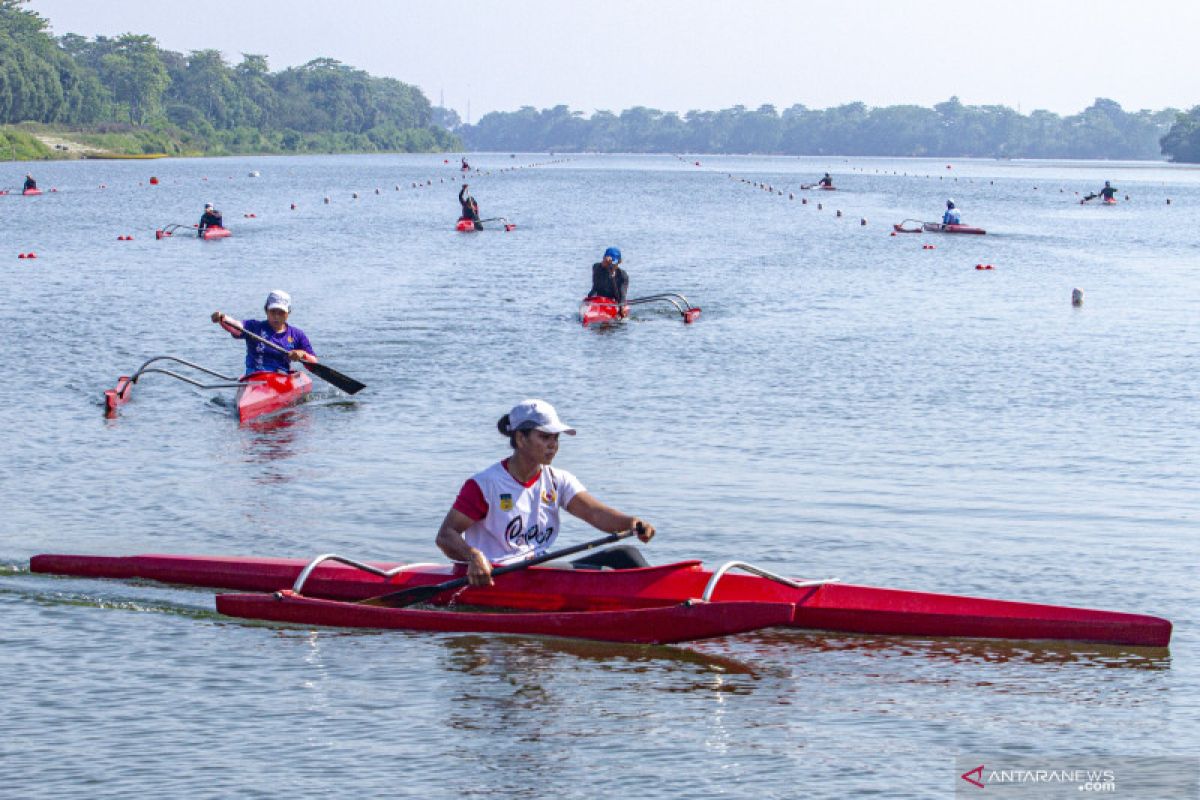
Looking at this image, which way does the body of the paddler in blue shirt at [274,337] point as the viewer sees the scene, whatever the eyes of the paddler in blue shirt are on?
toward the camera

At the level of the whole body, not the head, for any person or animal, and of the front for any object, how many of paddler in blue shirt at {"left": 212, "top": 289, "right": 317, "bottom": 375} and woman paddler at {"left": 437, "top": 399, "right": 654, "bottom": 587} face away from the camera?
0

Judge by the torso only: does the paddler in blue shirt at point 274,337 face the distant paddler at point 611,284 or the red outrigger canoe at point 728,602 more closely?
the red outrigger canoe

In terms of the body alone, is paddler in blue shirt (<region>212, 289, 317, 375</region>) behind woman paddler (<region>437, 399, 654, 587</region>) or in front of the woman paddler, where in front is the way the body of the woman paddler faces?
behind

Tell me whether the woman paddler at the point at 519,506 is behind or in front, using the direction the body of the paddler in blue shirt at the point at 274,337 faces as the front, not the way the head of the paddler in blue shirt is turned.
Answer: in front

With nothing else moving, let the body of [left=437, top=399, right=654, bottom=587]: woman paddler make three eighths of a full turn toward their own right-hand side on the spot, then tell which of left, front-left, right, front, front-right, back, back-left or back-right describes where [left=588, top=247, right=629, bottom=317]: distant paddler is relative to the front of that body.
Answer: right

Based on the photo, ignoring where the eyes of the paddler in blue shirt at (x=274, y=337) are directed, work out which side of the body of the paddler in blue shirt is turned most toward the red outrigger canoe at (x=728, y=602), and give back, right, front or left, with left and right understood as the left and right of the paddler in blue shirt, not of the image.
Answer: front
